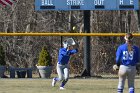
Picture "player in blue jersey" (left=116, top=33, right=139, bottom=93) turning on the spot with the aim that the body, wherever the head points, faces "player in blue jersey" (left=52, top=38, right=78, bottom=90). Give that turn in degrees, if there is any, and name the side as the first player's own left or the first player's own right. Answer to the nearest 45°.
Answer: approximately 45° to the first player's own left

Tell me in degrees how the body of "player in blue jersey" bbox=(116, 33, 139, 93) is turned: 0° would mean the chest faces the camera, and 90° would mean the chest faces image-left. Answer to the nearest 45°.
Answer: approximately 180°
